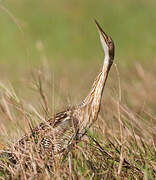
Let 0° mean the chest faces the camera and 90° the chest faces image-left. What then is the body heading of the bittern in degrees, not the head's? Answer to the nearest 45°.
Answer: approximately 270°
